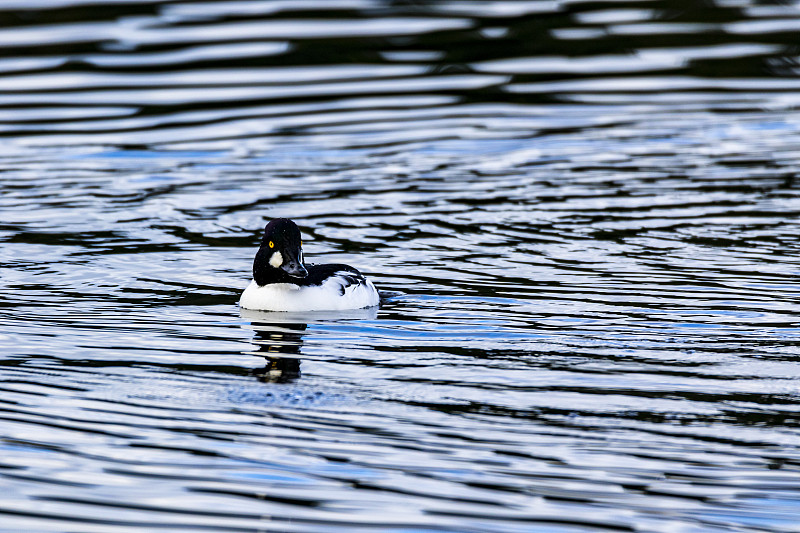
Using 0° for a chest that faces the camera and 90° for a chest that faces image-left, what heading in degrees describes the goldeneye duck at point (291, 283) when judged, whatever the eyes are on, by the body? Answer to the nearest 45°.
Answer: approximately 45°
